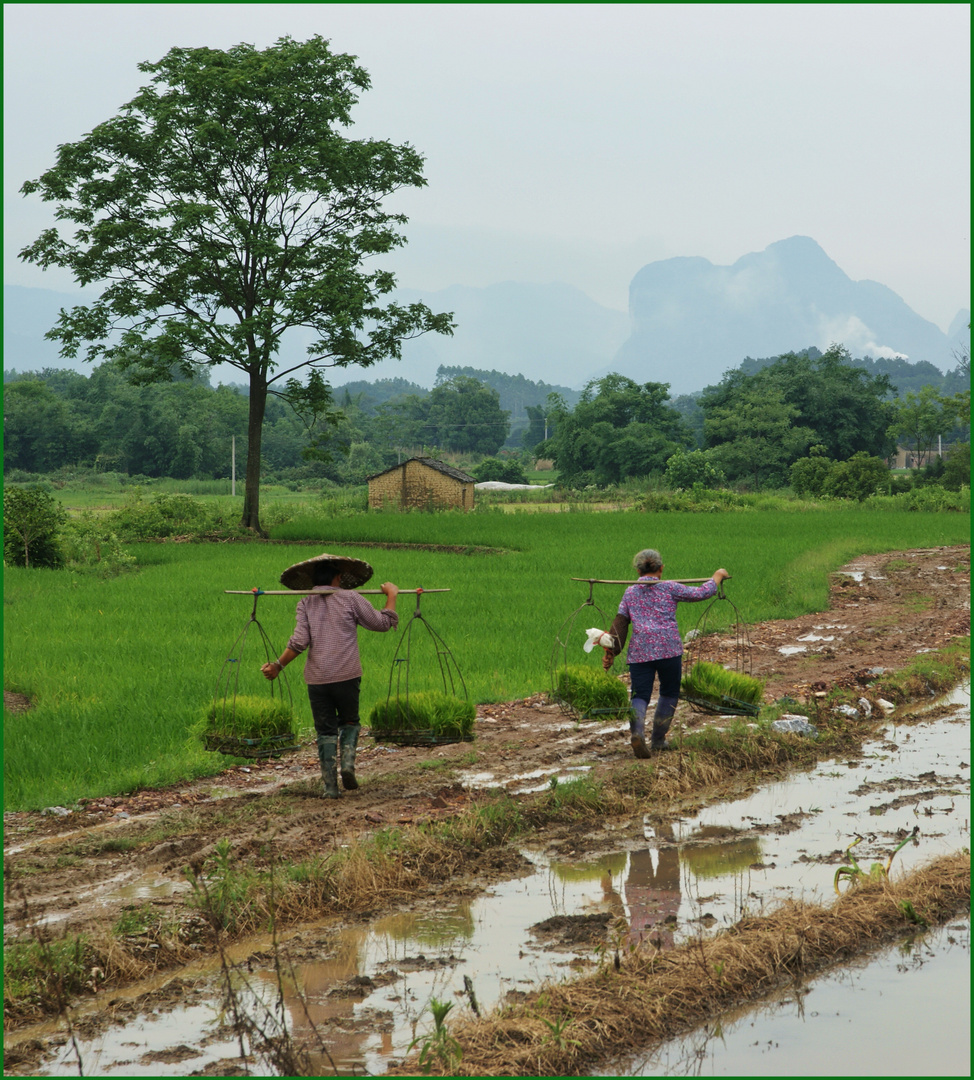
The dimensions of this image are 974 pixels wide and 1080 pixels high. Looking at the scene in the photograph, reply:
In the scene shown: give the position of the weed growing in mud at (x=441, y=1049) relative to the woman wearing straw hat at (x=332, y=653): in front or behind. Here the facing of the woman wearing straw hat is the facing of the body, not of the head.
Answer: behind

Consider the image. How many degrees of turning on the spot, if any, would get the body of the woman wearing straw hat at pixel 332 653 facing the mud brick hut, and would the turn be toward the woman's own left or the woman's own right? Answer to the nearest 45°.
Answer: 0° — they already face it

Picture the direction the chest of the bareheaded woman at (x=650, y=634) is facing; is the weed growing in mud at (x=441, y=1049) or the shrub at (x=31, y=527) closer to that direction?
the shrub

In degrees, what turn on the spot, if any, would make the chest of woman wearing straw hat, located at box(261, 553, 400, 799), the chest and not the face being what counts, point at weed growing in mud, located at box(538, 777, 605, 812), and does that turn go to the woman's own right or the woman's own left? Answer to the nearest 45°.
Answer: approximately 90° to the woman's own right

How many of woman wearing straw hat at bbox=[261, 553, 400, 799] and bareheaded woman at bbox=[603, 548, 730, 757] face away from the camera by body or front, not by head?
2

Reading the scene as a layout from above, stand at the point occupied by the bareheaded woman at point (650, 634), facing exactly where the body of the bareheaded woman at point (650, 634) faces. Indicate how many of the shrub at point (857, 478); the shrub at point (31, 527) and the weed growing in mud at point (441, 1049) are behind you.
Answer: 1

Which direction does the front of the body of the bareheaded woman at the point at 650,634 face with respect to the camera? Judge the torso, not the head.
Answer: away from the camera

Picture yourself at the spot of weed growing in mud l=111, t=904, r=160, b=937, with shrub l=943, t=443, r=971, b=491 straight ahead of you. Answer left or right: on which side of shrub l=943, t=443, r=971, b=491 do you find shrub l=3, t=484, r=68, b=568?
left

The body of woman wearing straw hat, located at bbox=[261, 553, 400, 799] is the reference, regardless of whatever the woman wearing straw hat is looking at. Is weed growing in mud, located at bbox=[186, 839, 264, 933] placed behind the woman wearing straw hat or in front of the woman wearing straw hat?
behind

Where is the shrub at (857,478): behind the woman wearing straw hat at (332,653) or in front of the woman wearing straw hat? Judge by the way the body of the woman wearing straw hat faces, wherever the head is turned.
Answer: in front

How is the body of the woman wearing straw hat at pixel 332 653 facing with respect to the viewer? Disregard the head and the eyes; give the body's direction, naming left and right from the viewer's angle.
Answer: facing away from the viewer

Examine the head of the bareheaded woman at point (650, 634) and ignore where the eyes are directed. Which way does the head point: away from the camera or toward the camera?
away from the camera
